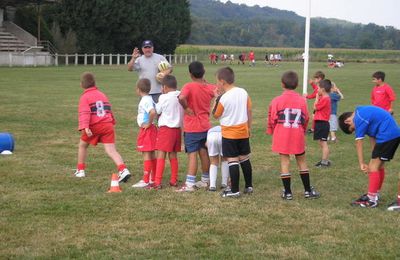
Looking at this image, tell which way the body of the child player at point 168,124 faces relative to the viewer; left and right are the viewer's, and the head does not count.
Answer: facing away from the viewer and to the left of the viewer

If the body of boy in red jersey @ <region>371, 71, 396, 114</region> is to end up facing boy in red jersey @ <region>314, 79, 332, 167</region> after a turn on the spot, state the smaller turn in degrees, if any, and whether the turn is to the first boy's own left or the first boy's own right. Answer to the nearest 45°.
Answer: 0° — they already face them

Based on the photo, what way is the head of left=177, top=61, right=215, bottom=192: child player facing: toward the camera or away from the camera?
away from the camera

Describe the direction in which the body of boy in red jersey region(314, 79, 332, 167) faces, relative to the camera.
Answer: to the viewer's left

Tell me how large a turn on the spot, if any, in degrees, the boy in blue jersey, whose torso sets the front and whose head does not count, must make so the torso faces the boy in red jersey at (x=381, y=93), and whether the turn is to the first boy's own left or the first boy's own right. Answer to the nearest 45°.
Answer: approximately 90° to the first boy's own right

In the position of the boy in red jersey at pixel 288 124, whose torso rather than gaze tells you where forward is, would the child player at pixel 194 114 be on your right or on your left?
on your left

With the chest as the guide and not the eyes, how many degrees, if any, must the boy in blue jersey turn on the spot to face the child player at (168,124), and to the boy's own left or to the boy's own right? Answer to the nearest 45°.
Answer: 0° — they already face them

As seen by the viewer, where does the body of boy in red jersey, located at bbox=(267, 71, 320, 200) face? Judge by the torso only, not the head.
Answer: away from the camera

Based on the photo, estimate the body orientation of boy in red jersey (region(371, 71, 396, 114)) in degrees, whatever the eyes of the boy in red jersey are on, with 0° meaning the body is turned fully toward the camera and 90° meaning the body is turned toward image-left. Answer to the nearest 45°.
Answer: approximately 45°

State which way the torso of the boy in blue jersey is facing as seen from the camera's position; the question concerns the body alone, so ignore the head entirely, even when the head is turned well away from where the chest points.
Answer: to the viewer's left

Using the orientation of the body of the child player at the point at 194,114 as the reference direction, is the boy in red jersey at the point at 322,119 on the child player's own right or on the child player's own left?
on the child player's own right
